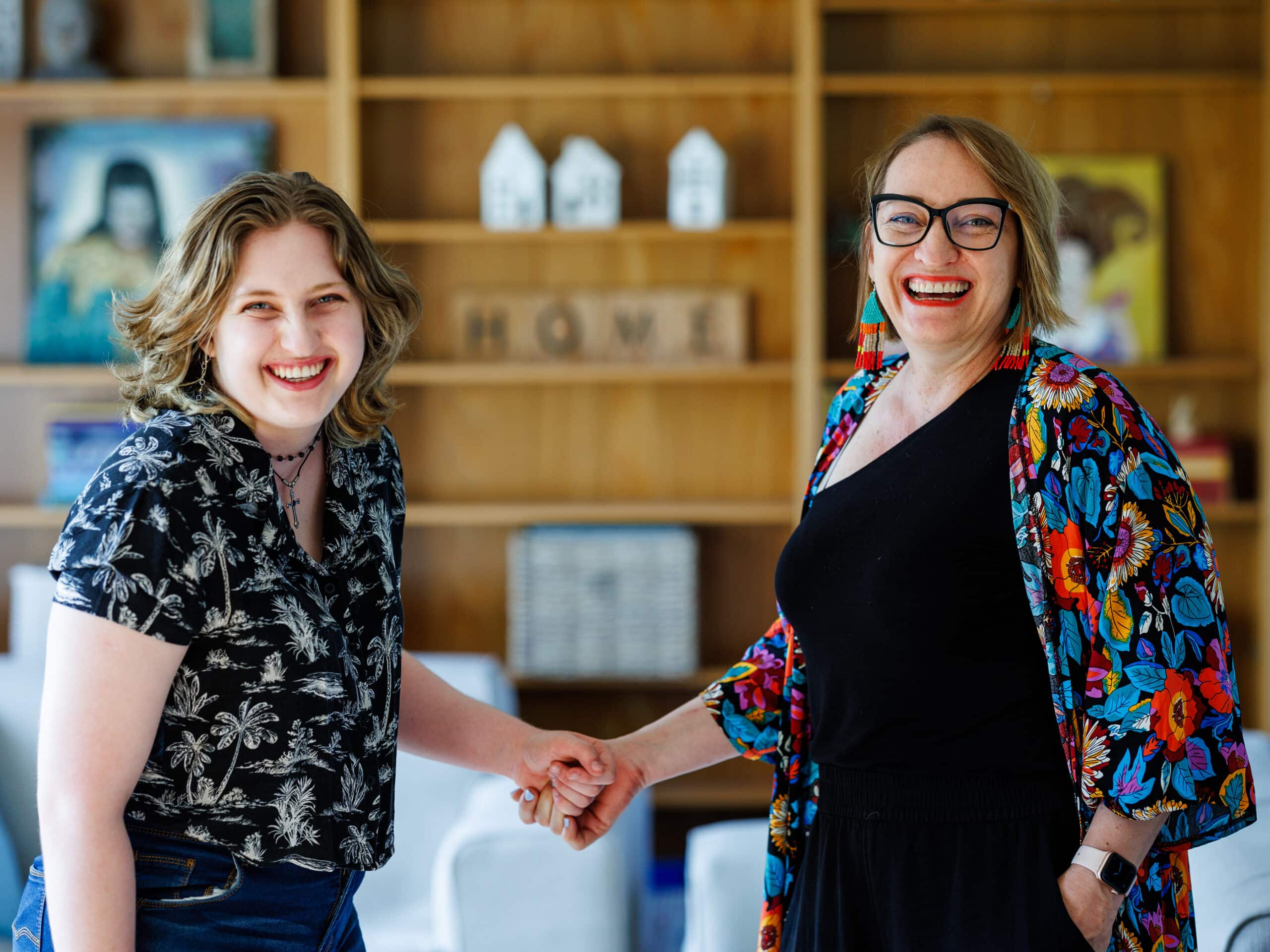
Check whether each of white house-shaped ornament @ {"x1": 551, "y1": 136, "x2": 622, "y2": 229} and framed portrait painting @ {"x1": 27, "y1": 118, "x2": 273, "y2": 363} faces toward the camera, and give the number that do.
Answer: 2

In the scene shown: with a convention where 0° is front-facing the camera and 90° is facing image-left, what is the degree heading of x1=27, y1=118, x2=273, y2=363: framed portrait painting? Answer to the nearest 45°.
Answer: approximately 0°

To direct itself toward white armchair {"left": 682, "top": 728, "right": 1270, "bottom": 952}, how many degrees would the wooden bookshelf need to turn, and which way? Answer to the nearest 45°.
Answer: approximately 45° to its left

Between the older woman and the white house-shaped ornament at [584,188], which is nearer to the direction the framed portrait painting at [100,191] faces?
the older woman

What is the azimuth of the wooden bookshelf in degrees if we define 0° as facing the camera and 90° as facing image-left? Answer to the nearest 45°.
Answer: approximately 0°

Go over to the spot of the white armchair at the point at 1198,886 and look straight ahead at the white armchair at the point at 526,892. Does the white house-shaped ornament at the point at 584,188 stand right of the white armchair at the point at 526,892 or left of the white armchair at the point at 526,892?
right
